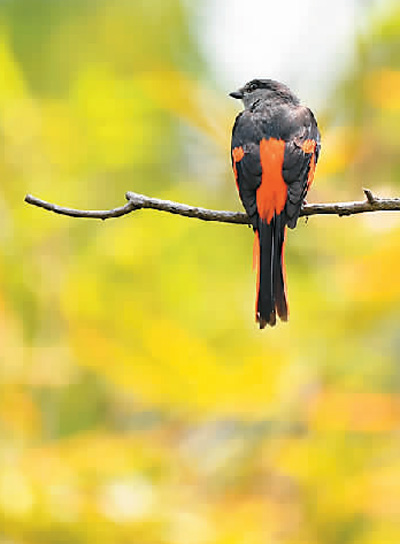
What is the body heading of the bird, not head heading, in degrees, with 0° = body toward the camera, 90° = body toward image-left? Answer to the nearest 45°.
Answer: approximately 180°
